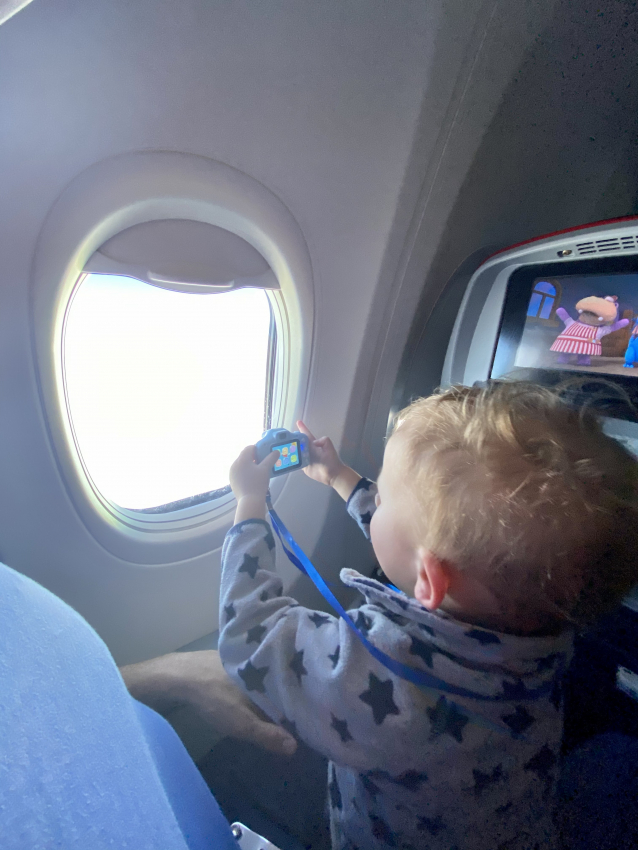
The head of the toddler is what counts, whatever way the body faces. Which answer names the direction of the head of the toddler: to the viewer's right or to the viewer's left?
to the viewer's left

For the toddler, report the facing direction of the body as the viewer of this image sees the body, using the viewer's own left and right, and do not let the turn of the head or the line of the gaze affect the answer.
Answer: facing away from the viewer and to the left of the viewer
